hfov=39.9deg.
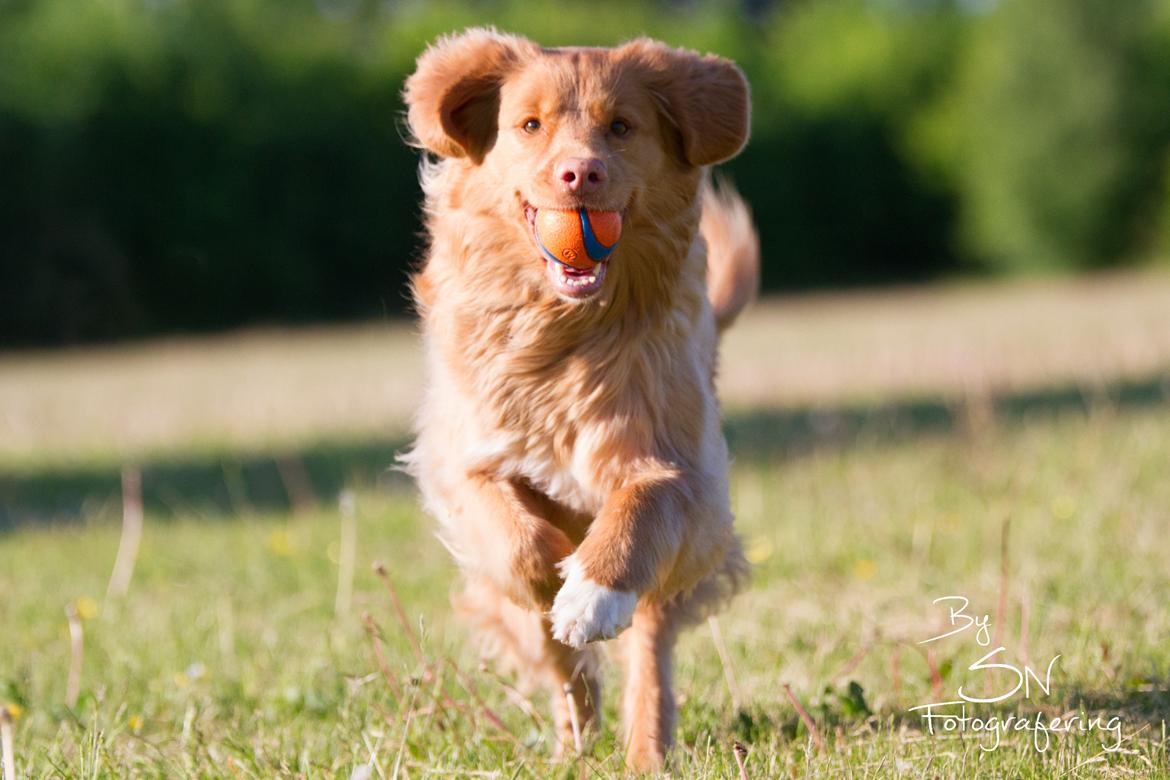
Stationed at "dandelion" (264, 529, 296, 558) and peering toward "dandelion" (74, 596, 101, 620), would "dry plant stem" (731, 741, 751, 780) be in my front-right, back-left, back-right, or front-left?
front-left

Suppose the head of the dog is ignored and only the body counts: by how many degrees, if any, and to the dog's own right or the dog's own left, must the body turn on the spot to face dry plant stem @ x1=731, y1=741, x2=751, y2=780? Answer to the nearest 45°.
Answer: approximately 45° to the dog's own left

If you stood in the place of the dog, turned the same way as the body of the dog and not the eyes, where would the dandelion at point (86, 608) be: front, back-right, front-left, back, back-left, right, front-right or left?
back-right

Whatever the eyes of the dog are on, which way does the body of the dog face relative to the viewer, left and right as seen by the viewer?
facing the viewer

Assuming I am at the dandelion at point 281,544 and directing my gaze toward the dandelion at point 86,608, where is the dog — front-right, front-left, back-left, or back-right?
front-left

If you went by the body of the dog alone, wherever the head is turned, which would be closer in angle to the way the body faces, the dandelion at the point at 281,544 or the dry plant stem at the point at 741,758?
the dry plant stem

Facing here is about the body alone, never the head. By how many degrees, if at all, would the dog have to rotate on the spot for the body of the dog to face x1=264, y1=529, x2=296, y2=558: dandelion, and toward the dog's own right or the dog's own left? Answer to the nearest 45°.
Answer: approximately 135° to the dog's own right
